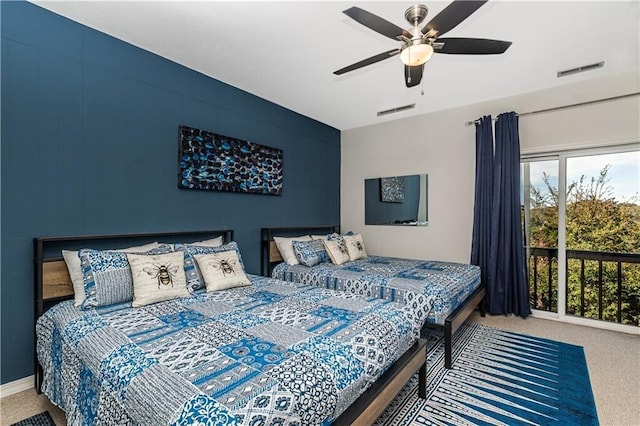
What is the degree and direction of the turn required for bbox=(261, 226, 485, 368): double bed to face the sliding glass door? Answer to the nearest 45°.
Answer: approximately 45° to its left

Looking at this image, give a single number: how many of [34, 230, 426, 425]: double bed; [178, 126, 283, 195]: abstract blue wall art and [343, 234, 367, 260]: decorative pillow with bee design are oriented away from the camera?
0

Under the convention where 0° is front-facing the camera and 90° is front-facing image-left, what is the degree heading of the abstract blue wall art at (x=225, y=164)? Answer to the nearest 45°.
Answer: approximately 315°

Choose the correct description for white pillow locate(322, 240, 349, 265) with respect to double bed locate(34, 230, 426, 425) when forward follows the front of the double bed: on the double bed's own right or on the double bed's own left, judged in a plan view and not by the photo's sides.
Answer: on the double bed's own left

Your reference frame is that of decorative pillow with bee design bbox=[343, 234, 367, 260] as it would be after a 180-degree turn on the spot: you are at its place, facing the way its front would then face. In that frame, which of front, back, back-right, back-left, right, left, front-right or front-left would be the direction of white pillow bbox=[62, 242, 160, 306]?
left

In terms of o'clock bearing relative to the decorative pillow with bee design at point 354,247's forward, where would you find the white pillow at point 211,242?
The white pillow is roughly at 3 o'clock from the decorative pillow with bee design.

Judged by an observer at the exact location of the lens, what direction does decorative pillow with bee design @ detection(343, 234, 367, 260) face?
facing the viewer and to the right of the viewer

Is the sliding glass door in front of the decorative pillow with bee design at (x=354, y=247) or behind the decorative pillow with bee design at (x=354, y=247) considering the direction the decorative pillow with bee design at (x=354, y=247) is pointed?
in front

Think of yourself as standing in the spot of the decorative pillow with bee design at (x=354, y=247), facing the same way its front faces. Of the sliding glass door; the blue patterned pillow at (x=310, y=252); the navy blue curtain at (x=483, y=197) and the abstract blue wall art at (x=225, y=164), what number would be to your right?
2

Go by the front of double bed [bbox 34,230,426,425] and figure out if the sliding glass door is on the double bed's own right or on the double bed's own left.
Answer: on the double bed's own left

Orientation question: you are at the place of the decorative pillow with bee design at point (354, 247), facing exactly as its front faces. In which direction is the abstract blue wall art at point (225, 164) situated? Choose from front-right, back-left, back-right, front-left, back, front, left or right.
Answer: right

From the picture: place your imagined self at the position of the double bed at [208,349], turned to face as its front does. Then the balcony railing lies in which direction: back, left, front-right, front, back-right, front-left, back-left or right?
front-left

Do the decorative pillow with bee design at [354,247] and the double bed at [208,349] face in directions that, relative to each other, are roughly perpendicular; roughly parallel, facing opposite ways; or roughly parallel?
roughly parallel

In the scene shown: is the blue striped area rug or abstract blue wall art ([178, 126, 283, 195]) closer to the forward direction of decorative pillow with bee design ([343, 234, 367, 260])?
the blue striped area rug

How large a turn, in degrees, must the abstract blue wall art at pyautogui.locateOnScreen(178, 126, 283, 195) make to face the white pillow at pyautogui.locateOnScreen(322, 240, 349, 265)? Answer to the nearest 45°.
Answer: approximately 45° to its left

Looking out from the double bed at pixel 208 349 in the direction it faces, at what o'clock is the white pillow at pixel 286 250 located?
The white pillow is roughly at 8 o'clock from the double bed.
